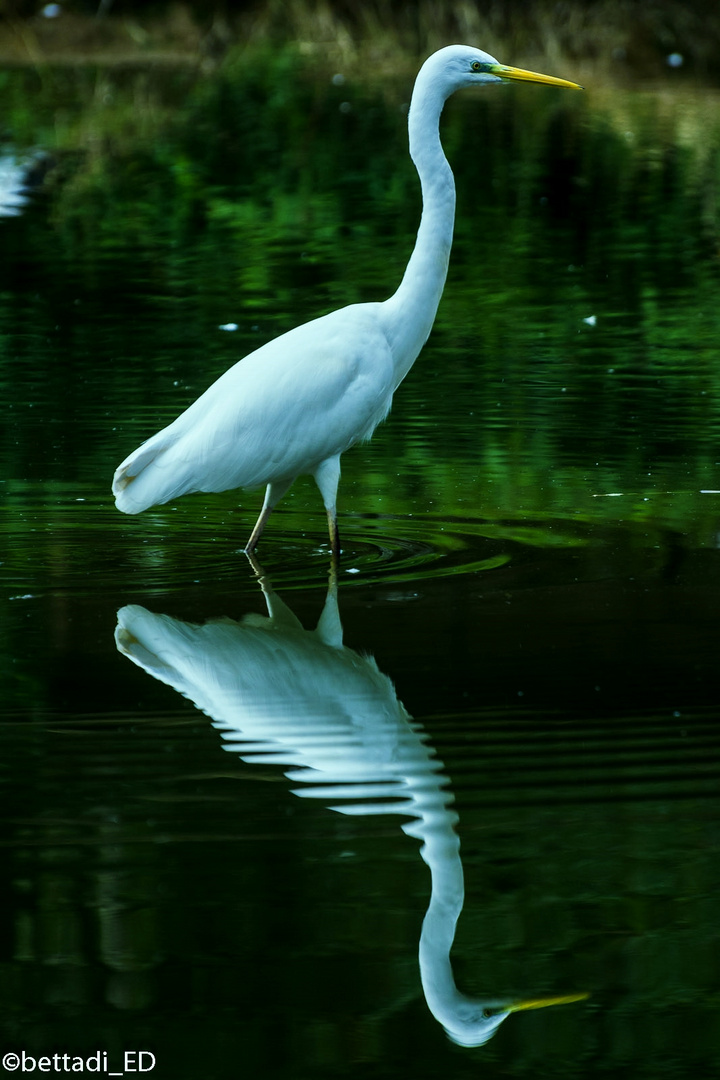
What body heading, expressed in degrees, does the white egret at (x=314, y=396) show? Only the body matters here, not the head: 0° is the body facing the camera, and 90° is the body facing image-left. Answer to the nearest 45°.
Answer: approximately 270°
